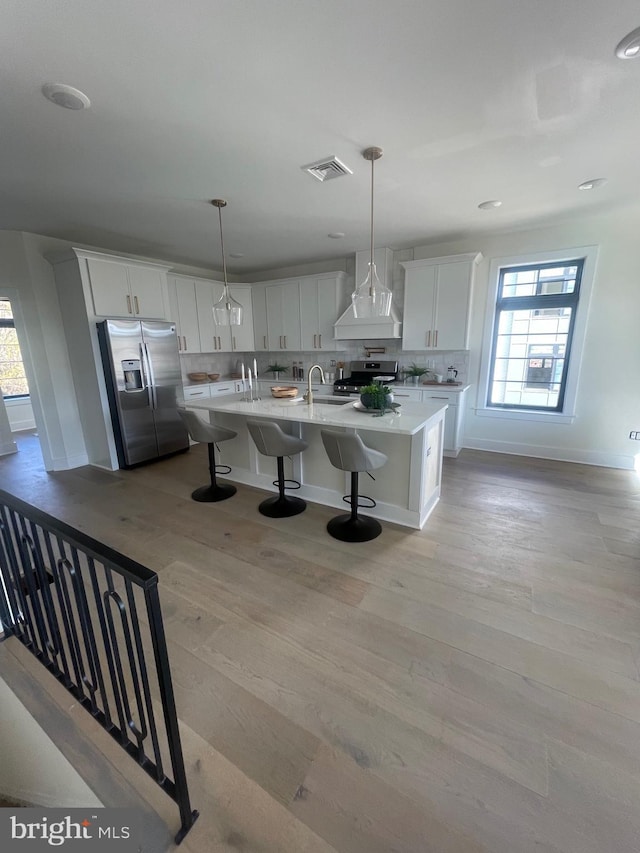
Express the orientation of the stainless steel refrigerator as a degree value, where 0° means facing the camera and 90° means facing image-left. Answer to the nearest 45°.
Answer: approximately 315°

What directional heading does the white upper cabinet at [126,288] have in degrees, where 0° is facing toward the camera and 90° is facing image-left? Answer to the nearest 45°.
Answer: approximately 315°

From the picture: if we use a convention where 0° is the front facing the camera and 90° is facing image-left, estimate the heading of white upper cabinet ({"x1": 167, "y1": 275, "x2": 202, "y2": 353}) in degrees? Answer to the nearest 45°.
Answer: approximately 315°

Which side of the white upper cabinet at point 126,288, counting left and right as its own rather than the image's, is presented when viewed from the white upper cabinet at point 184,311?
left

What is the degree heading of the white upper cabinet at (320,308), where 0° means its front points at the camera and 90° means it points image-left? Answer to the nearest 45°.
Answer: approximately 45°

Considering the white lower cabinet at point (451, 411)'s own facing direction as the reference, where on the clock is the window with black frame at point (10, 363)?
The window with black frame is roughly at 3 o'clock from the white lower cabinet.
